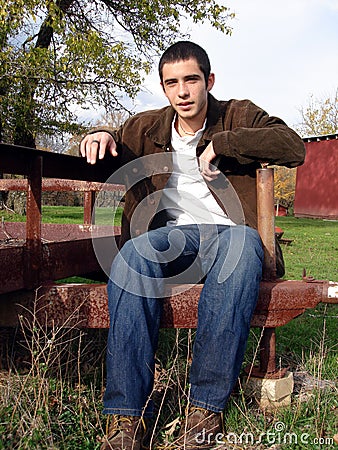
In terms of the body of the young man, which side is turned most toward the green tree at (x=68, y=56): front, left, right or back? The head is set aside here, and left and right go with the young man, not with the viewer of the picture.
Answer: back

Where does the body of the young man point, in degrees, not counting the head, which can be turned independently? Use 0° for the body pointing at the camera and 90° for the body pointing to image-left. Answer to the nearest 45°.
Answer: approximately 0°

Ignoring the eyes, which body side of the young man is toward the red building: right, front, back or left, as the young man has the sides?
back
